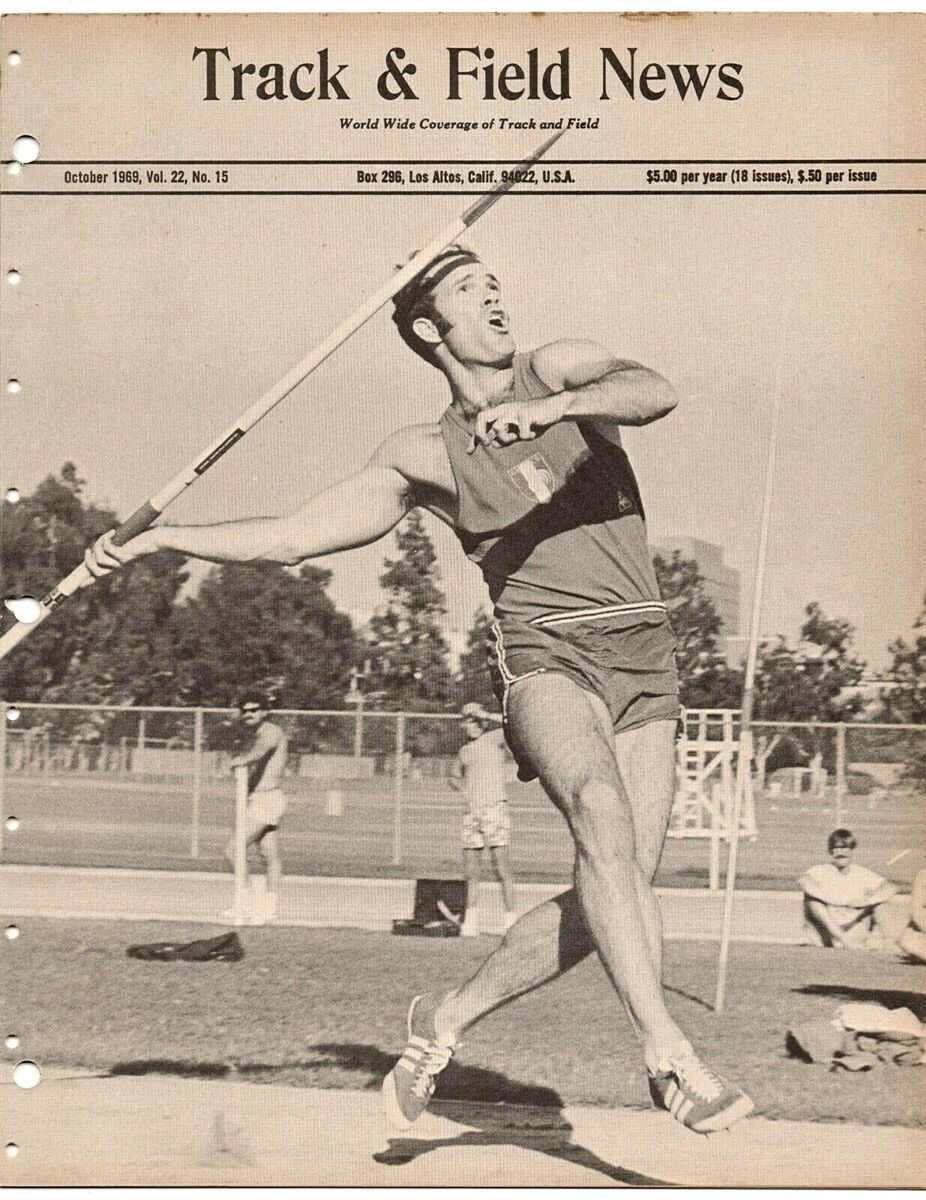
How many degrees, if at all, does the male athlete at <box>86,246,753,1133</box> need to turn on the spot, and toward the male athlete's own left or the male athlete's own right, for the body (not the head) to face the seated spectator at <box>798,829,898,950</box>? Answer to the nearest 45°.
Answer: approximately 45° to the male athlete's own left

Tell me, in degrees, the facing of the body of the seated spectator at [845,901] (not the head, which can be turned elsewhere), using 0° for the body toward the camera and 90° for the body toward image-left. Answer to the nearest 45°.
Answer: approximately 0°

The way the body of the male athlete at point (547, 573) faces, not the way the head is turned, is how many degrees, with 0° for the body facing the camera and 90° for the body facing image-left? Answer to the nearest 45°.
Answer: approximately 315°

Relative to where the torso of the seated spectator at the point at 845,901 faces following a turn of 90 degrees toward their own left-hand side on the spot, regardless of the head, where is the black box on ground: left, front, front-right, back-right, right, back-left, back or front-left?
back
